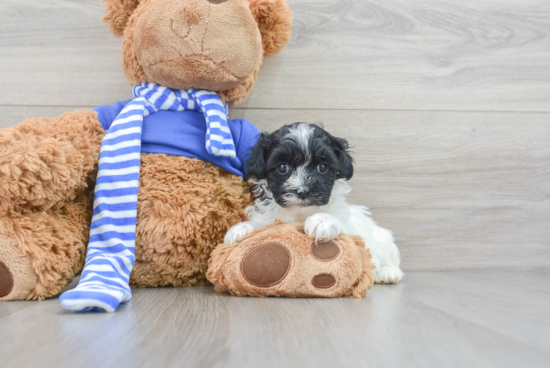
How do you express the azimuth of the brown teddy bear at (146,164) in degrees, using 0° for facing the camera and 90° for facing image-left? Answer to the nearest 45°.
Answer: approximately 0°
